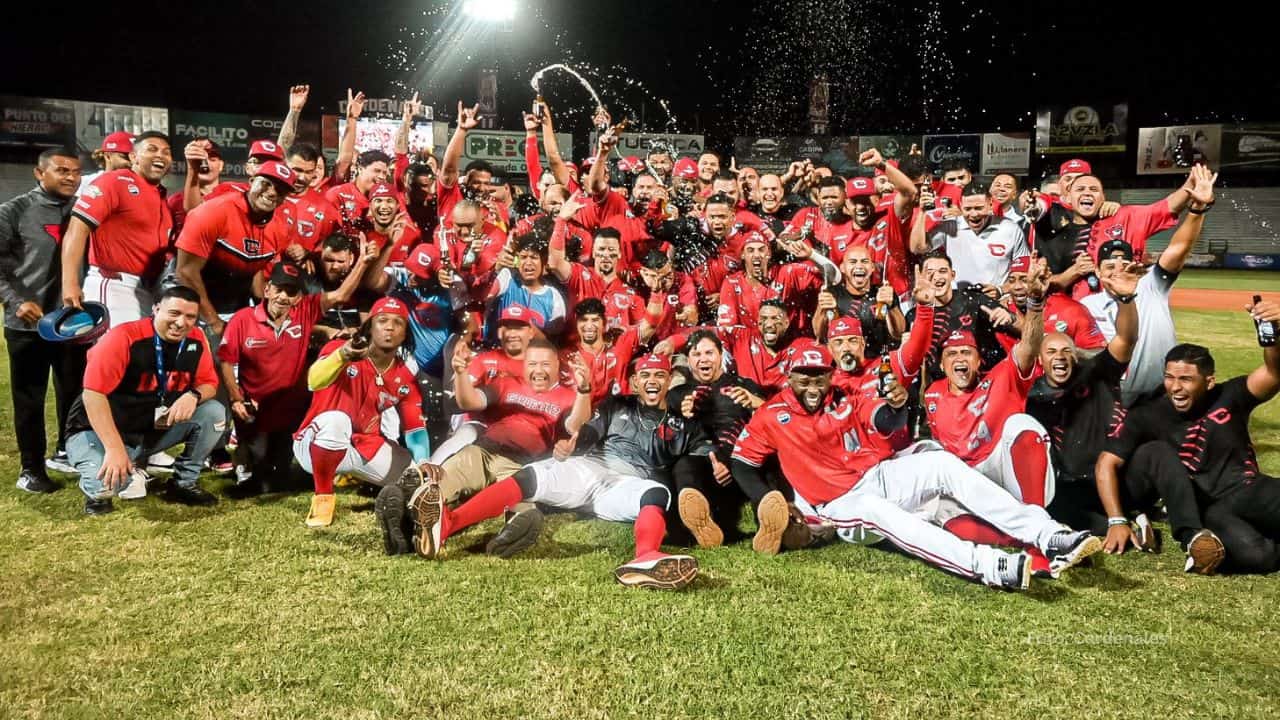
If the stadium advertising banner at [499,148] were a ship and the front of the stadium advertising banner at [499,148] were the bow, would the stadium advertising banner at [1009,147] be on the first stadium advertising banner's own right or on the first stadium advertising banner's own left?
on the first stadium advertising banner's own left

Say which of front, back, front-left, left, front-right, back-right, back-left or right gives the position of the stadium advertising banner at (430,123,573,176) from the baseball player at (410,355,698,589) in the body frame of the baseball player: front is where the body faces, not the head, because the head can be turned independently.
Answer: back

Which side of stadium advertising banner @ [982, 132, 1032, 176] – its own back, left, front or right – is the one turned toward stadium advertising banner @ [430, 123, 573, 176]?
right

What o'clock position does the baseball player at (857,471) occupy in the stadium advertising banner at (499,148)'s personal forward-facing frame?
The baseball player is roughly at 12 o'clock from the stadium advertising banner.

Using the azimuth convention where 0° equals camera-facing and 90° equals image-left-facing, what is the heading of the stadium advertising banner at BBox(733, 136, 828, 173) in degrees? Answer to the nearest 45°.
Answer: approximately 0°

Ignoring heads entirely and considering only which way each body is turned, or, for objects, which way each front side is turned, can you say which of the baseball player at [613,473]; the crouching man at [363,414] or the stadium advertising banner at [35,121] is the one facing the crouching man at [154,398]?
the stadium advertising banner

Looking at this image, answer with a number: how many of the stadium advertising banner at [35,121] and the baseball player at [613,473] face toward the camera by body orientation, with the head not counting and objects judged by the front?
2

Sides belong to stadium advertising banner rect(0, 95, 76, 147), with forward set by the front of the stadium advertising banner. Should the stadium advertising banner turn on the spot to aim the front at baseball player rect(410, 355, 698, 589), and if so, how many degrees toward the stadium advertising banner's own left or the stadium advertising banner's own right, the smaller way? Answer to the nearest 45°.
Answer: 0° — it already faces them

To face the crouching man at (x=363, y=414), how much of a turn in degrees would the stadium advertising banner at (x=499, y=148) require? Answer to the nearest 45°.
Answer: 0° — it already faces them

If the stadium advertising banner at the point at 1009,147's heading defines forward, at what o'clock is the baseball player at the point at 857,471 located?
The baseball player is roughly at 12 o'clock from the stadium advertising banner.

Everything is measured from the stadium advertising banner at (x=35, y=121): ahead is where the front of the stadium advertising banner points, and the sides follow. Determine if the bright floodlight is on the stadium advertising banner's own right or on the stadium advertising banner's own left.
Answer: on the stadium advertising banner's own left
